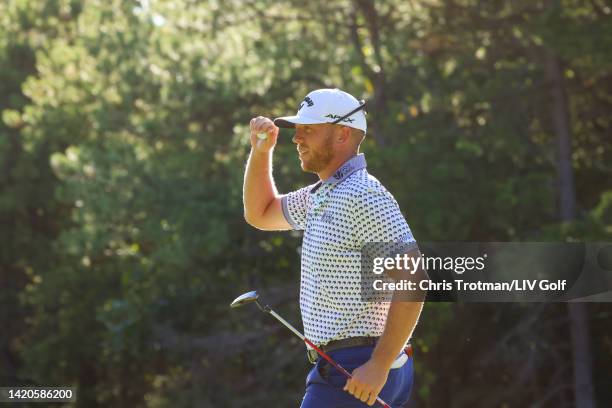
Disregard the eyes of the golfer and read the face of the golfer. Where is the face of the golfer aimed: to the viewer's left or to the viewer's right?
to the viewer's left

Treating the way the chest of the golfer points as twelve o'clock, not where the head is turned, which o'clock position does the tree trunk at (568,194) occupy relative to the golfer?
The tree trunk is roughly at 5 o'clock from the golfer.
